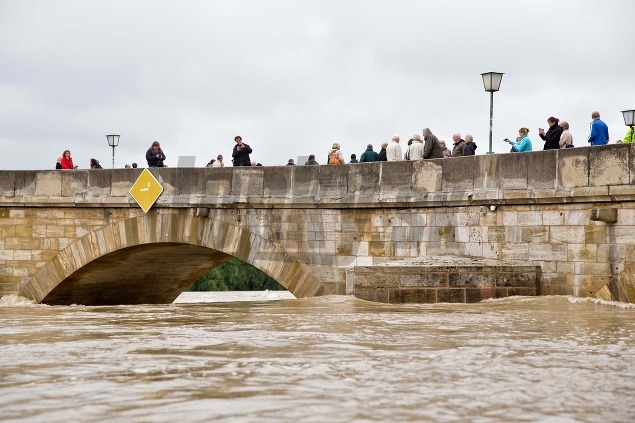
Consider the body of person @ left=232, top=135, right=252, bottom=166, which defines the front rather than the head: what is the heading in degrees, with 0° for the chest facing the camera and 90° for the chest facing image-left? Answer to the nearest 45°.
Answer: approximately 0°

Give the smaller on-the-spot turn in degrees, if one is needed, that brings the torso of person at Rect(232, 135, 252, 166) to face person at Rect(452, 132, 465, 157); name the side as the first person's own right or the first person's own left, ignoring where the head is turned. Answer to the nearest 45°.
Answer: approximately 45° to the first person's own left

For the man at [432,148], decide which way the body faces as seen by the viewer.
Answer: to the viewer's left

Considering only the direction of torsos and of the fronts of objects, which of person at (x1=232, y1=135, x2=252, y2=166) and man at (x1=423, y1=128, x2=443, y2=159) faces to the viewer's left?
the man

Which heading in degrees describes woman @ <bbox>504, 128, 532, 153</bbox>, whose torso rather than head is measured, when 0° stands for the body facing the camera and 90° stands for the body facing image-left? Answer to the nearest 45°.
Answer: approximately 90°

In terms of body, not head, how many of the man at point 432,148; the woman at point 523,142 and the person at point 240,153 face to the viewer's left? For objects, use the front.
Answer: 2
